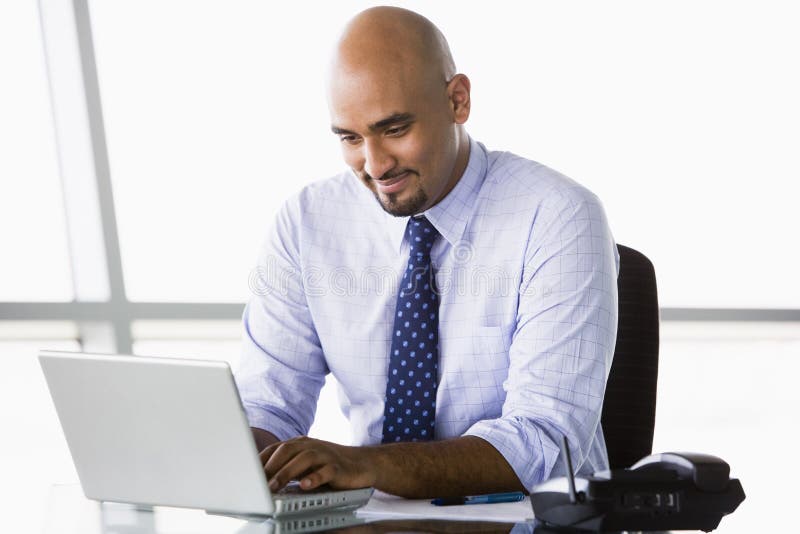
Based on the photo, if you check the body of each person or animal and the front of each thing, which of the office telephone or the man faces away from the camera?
the office telephone

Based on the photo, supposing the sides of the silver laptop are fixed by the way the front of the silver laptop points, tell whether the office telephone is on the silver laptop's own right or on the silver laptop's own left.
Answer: on the silver laptop's own right

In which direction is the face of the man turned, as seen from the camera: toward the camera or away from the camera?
toward the camera

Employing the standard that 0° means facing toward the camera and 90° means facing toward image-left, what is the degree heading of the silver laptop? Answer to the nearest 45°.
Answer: approximately 225°

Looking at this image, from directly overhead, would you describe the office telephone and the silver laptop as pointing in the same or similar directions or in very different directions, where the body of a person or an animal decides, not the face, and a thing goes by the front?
same or similar directions

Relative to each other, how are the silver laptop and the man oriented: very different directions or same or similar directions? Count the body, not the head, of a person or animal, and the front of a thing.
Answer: very different directions

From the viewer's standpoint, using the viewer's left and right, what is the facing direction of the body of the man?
facing the viewer and to the left of the viewer

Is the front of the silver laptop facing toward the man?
yes

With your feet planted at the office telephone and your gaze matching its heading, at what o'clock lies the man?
The man is roughly at 11 o'clock from the office telephone.

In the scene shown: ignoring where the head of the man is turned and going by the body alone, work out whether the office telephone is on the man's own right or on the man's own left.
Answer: on the man's own left

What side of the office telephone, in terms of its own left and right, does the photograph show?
back
